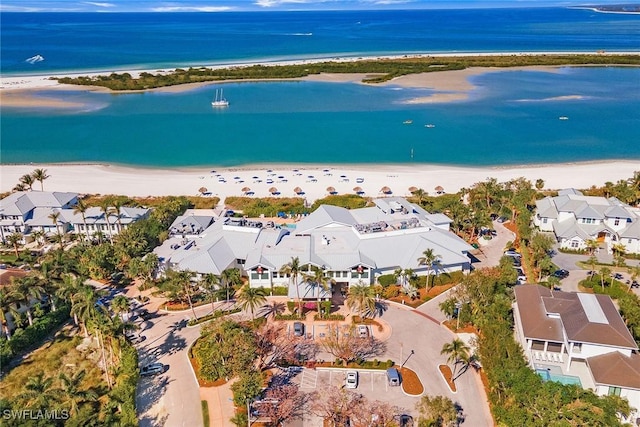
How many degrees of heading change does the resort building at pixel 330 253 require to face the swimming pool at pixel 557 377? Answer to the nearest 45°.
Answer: approximately 45° to its left

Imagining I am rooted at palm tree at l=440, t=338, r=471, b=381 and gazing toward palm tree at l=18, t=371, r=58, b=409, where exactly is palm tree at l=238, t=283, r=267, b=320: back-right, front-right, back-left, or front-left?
front-right

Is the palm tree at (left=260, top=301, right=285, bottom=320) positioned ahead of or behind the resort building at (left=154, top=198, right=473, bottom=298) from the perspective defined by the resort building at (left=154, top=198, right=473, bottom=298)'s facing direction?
ahead

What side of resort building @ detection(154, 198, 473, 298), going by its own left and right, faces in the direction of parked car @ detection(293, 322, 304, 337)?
front

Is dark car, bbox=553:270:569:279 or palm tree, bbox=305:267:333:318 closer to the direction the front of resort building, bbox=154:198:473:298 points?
the palm tree

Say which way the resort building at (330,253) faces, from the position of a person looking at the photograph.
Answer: facing the viewer

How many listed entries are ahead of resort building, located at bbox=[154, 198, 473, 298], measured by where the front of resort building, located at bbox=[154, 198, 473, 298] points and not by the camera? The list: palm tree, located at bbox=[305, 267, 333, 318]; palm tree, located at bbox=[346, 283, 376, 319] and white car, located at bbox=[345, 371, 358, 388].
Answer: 3

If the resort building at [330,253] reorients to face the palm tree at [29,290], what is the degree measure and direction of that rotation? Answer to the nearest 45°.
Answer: approximately 90° to its right

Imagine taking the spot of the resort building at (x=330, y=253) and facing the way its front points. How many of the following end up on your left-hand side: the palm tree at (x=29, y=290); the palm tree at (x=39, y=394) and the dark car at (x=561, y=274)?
1

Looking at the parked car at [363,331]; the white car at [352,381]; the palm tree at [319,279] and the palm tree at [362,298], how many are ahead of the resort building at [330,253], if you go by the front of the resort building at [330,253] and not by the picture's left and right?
4

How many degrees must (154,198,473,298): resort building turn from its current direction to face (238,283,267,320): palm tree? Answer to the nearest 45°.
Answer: approximately 45° to its right

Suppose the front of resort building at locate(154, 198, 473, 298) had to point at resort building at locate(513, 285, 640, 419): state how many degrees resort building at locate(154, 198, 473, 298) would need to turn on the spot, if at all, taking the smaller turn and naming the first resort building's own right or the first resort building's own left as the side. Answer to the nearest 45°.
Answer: approximately 45° to the first resort building's own left

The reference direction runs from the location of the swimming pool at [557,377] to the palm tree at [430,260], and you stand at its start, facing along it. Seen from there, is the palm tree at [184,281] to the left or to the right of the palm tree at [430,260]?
left

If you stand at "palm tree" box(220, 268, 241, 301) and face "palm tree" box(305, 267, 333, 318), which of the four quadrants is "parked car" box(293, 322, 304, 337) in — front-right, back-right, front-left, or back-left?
front-right

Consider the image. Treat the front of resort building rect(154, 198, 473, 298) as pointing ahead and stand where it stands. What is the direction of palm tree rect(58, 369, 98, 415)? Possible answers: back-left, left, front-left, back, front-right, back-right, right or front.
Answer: front-right

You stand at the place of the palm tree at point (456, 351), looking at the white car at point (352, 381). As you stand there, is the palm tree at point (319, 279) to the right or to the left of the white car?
right

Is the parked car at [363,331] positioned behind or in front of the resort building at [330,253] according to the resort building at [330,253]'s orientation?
in front

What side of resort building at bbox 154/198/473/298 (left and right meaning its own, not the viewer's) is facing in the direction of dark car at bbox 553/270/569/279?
left

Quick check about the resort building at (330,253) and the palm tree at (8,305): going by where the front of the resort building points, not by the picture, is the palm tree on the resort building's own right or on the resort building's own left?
on the resort building's own right

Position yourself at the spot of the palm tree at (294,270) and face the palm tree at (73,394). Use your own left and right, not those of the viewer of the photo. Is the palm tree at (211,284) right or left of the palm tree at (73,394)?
right
